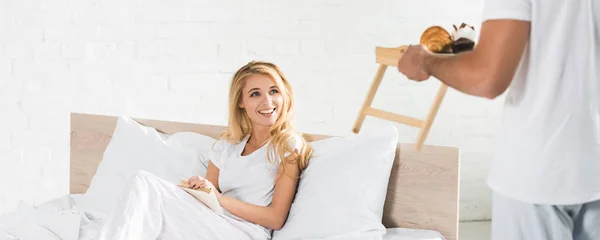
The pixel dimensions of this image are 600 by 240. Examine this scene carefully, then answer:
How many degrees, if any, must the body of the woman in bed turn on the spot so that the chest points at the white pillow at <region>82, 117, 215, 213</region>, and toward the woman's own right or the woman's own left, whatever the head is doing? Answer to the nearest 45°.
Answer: approximately 90° to the woman's own right

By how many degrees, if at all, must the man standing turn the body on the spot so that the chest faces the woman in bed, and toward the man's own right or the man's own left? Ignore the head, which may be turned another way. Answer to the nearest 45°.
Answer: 0° — they already face them

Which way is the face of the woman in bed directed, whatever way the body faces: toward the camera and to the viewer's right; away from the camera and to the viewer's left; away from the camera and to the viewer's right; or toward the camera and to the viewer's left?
toward the camera and to the viewer's right

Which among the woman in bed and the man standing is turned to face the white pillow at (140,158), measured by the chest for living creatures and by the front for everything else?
the man standing

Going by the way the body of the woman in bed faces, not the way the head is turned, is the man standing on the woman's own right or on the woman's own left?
on the woman's own left

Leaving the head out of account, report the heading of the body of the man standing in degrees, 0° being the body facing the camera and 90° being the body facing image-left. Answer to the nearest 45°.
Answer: approximately 135°
